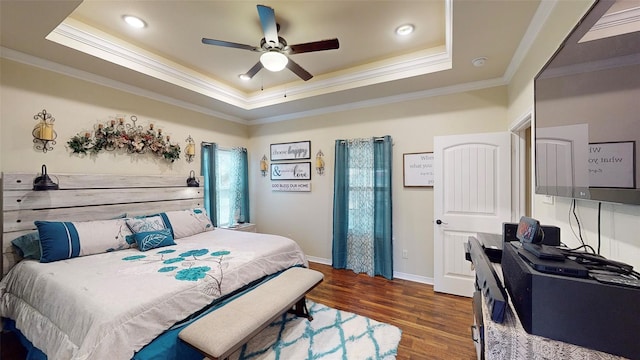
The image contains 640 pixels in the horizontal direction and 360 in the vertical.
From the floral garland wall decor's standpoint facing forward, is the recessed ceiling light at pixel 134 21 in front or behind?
in front

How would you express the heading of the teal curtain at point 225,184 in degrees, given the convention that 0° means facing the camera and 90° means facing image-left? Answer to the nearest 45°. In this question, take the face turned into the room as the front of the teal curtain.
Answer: approximately 315°

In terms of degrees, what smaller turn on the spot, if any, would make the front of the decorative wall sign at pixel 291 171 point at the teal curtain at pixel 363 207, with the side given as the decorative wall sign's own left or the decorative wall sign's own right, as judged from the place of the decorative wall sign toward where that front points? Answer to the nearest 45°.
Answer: approximately 90° to the decorative wall sign's own left

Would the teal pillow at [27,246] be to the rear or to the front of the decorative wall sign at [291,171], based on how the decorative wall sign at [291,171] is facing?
to the front

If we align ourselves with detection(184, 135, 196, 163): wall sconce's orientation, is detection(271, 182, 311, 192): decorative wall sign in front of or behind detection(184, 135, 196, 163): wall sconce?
in front

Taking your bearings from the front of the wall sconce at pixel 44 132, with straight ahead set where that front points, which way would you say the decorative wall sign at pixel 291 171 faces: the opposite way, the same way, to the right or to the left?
to the right

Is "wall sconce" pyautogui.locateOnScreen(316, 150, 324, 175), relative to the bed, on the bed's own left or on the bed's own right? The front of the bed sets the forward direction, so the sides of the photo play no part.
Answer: on the bed's own left

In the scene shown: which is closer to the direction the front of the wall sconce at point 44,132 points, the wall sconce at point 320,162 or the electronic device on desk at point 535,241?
the electronic device on desk

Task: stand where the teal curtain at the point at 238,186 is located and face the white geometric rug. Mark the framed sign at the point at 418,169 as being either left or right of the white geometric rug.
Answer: left
